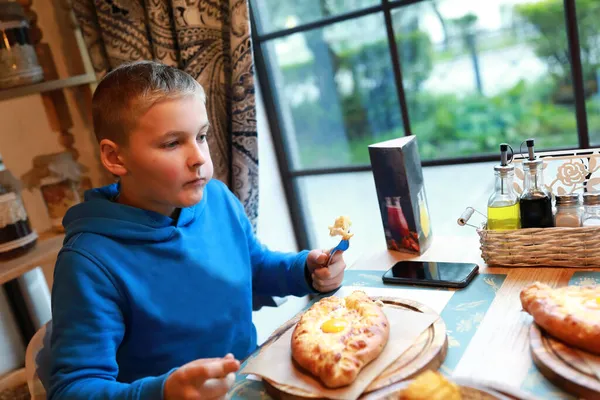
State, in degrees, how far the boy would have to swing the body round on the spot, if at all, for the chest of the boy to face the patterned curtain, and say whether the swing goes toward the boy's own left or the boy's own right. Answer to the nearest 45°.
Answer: approximately 90° to the boy's own left

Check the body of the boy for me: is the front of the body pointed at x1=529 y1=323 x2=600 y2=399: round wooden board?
yes

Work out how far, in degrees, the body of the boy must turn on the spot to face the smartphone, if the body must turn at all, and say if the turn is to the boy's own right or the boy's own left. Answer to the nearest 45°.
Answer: approximately 45° to the boy's own left

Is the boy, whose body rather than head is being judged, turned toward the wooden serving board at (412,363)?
yes

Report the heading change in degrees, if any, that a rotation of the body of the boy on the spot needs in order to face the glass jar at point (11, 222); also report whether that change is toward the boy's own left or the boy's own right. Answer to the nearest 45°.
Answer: approximately 180°

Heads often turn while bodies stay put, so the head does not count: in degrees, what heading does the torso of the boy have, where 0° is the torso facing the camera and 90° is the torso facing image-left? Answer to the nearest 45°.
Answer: approximately 315°

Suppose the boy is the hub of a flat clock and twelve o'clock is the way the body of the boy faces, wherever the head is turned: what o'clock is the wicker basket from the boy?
The wicker basket is roughly at 11 o'clock from the boy.

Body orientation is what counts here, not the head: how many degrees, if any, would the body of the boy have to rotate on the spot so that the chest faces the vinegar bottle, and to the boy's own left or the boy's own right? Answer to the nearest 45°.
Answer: approximately 45° to the boy's own left

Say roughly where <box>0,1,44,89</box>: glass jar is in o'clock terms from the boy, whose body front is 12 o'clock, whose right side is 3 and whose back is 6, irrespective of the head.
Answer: The glass jar is roughly at 7 o'clock from the boy.

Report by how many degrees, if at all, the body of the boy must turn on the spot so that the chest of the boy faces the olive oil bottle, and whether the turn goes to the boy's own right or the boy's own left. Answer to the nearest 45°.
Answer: approximately 45° to the boy's own left

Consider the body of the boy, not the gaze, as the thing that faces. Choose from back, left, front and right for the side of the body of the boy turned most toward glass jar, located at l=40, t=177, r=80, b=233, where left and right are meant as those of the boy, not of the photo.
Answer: back
